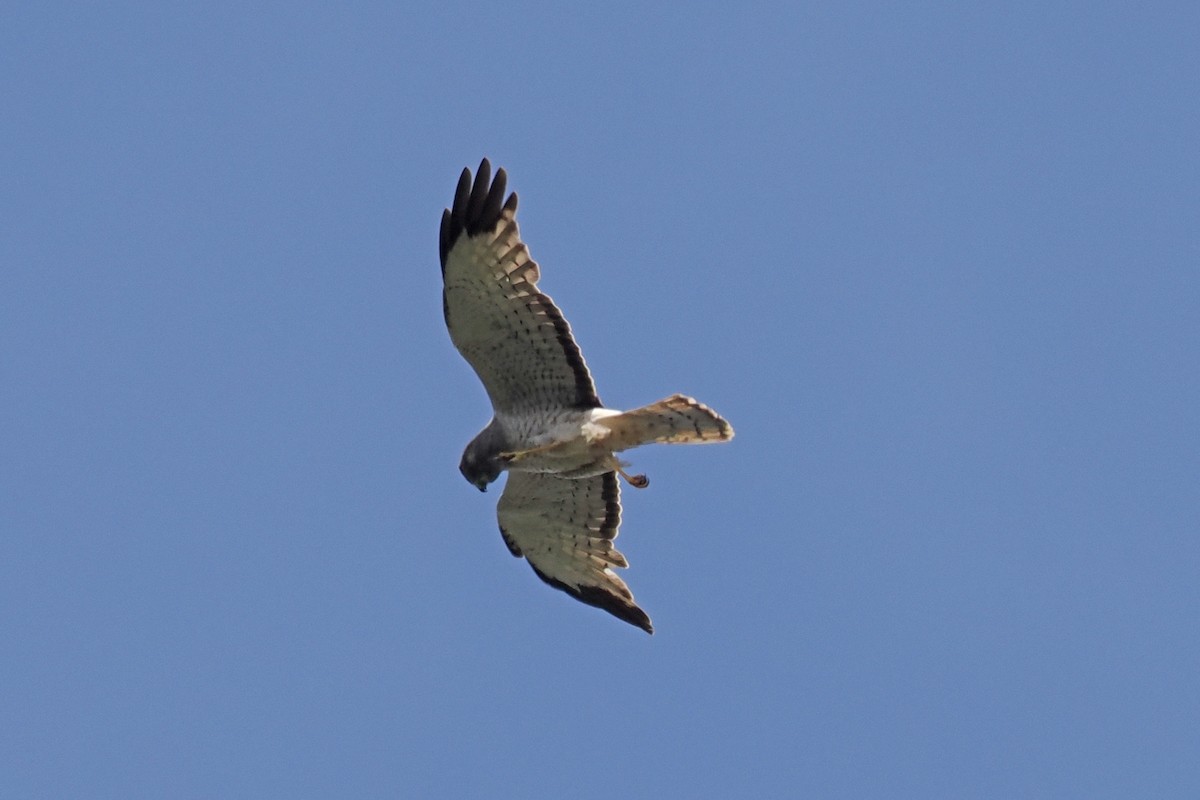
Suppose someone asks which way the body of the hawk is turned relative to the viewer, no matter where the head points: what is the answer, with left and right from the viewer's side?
facing to the left of the viewer
